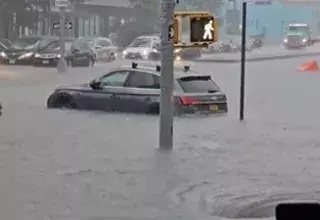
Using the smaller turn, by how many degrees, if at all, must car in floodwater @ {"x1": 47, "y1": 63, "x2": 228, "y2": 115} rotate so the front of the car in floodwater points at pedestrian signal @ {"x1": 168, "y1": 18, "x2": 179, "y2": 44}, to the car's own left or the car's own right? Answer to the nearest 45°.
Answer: approximately 135° to the car's own left

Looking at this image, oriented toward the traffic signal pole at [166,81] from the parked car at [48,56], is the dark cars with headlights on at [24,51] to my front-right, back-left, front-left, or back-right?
back-right

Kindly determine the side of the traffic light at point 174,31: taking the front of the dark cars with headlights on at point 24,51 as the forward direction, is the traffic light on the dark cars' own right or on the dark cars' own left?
on the dark cars' own left

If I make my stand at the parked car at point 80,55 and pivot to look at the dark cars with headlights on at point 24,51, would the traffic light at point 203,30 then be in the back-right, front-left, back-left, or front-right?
back-left

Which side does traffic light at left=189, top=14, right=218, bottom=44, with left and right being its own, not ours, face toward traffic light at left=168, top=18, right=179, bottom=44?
right

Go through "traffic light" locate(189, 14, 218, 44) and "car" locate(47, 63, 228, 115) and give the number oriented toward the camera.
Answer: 1

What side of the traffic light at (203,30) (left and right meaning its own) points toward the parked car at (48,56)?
back

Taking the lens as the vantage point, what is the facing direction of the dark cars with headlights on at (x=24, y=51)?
facing the viewer and to the left of the viewer

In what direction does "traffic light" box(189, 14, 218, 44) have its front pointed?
toward the camera

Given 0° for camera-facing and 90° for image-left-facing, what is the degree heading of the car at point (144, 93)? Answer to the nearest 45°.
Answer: approximately 135°

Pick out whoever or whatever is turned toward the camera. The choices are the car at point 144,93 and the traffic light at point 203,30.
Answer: the traffic light

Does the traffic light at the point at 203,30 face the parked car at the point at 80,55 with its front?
no
